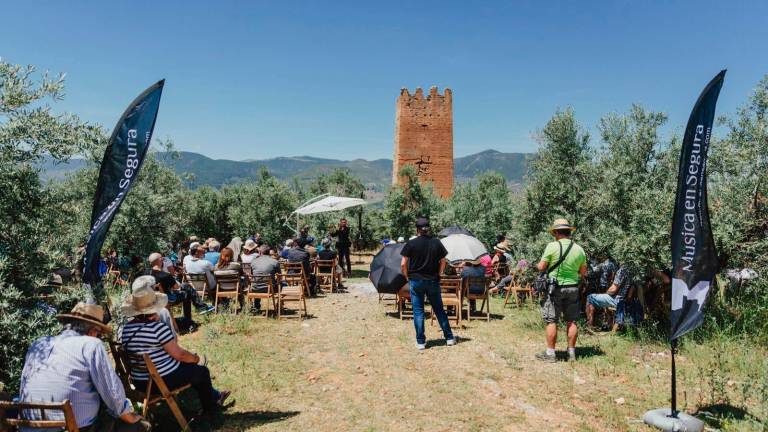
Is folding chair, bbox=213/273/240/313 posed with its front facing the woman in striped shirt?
no

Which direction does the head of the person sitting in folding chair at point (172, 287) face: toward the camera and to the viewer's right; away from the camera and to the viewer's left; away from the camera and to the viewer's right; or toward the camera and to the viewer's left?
away from the camera and to the viewer's right

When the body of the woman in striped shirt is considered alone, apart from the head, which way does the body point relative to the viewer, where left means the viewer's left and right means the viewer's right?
facing away from the viewer and to the right of the viewer

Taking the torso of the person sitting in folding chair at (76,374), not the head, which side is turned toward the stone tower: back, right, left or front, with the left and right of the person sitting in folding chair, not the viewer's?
front

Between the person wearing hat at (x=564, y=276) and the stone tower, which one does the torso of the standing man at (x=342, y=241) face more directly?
the person wearing hat

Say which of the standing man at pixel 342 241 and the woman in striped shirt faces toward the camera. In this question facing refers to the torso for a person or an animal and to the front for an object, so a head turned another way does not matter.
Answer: the standing man

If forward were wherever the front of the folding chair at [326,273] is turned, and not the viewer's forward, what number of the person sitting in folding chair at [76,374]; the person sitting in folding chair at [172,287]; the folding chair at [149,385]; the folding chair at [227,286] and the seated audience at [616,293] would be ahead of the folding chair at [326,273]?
0

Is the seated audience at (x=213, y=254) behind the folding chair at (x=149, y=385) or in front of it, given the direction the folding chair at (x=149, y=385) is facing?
in front

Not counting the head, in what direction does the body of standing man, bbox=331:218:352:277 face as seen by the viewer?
toward the camera

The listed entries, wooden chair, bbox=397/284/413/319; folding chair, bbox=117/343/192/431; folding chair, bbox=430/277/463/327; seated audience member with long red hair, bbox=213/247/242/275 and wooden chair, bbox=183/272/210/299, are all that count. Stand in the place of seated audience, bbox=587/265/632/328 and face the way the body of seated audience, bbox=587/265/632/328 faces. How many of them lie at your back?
0

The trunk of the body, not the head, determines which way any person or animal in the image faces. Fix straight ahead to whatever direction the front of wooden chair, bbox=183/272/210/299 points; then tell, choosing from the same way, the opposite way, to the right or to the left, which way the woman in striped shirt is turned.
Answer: the same way

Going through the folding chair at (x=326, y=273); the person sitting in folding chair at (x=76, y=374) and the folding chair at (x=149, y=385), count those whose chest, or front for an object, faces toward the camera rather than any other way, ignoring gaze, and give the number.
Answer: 0

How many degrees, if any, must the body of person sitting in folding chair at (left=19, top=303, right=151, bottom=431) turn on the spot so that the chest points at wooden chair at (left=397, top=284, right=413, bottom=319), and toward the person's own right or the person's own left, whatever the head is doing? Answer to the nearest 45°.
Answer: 0° — they already face it

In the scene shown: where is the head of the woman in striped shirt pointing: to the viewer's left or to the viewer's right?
to the viewer's right

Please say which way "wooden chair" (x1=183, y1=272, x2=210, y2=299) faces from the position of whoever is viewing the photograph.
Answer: facing away from the viewer and to the right of the viewer

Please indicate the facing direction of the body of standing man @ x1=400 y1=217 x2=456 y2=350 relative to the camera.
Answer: away from the camera

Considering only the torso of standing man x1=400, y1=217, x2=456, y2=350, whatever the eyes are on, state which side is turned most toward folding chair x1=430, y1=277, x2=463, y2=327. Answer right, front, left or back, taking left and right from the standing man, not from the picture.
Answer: front

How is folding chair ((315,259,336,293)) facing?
away from the camera

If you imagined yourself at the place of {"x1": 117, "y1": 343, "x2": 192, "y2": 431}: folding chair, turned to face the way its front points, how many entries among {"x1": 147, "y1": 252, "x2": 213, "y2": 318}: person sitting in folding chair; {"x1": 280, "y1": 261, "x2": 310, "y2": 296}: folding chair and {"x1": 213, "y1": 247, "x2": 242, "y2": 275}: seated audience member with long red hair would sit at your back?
0

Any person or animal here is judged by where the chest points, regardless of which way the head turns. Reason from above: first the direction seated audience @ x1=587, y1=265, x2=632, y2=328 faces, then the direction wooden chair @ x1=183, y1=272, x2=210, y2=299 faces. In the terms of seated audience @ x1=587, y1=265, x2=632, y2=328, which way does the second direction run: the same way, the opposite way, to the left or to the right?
to the right
